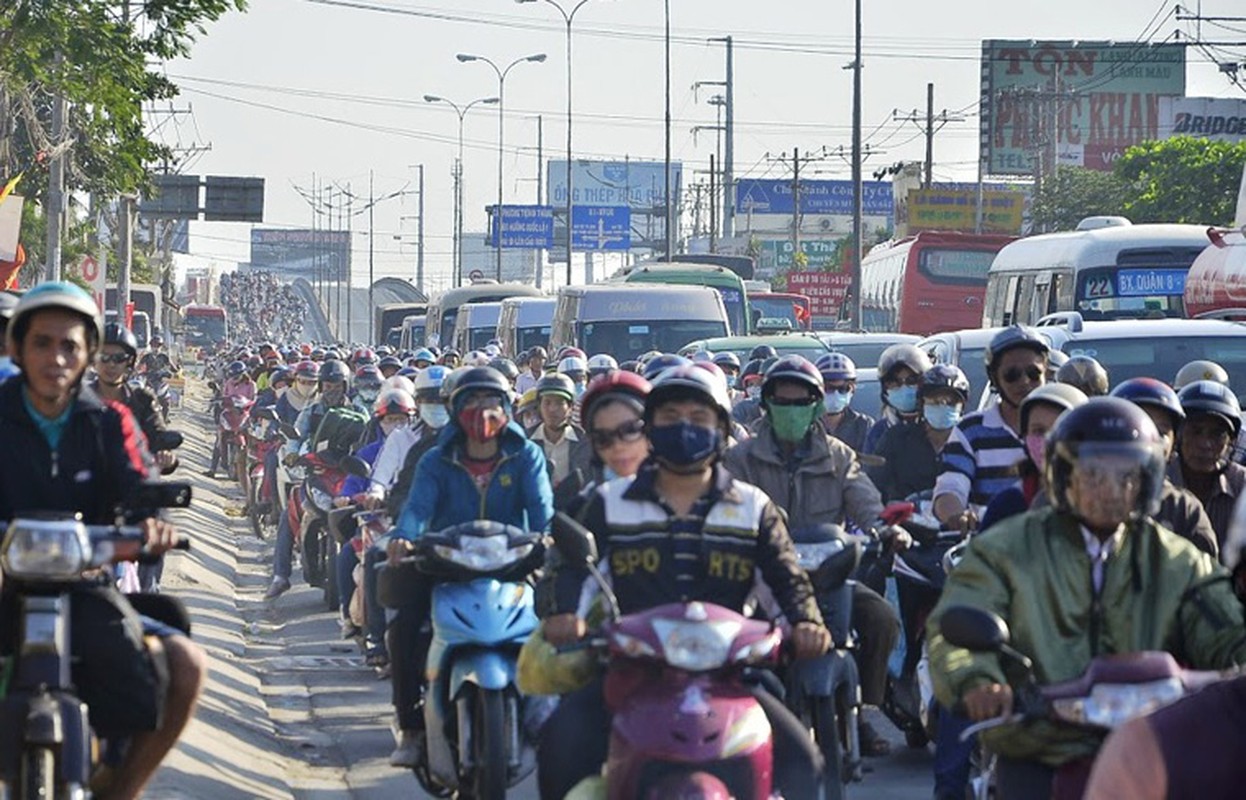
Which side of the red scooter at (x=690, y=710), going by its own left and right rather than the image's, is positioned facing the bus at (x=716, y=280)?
back

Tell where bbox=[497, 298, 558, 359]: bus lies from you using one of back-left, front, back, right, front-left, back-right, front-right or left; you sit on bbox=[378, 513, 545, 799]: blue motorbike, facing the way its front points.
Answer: back

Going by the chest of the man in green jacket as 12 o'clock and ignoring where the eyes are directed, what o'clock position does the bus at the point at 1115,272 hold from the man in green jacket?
The bus is roughly at 6 o'clock from the man in green jacket.

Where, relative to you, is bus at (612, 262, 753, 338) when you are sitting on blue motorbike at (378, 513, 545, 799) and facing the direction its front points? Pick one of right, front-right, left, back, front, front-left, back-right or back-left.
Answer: back

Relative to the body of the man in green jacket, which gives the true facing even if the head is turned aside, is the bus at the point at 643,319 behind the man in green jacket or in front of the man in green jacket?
behind

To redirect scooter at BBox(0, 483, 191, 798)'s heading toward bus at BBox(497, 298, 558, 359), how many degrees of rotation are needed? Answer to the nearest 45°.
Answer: approximately 180°

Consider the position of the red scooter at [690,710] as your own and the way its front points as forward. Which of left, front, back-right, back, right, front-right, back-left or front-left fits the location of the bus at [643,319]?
back

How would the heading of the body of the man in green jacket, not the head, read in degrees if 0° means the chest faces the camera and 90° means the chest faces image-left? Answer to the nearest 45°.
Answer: approximately 0°

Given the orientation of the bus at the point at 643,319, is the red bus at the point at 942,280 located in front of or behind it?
behind
